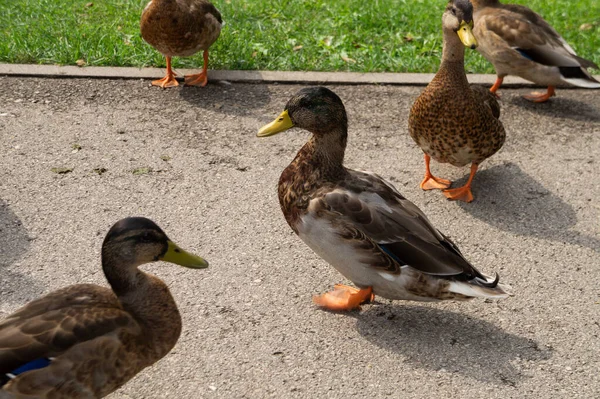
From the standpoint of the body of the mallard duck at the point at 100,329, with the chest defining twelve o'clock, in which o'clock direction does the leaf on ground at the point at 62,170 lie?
The leaf on ground is roughly at 9 o'clock from the mallard duck.

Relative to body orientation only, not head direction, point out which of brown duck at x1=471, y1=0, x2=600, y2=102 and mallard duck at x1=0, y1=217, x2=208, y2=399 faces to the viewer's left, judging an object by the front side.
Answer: the brown duck

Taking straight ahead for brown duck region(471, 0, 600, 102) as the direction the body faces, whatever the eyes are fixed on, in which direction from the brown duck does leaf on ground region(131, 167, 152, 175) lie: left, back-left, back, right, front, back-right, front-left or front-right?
front-left

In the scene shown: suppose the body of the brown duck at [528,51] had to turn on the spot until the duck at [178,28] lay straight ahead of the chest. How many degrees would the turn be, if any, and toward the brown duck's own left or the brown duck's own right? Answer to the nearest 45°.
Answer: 0° — it already faces it

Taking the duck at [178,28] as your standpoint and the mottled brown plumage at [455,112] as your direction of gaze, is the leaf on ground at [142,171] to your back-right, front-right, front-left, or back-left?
front-right

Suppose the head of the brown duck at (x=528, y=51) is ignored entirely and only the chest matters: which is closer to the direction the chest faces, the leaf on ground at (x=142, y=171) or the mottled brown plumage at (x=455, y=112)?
the leaf on ground

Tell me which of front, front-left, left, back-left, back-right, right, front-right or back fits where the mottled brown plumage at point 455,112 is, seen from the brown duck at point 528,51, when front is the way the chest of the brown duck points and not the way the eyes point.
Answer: left

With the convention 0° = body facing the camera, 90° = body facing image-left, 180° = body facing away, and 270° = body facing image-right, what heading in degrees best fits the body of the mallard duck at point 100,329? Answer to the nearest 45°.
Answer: approximately 270°

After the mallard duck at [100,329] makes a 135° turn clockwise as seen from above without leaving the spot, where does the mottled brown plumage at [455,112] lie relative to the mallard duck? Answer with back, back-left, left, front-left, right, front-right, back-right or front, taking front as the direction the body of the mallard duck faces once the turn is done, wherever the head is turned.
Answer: back

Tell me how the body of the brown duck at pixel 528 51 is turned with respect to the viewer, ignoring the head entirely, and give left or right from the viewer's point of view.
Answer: facing to the left of the viewer

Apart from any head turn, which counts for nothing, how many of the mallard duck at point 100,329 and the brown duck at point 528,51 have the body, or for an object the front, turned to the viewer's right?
1

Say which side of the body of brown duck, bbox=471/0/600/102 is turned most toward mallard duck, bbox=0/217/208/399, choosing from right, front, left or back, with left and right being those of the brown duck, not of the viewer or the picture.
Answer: left

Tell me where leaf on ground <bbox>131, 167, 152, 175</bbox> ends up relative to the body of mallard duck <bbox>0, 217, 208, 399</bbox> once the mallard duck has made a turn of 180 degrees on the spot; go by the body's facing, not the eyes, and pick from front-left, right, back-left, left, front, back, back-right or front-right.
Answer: right

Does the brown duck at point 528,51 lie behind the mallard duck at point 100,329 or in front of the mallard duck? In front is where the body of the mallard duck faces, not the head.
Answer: in front

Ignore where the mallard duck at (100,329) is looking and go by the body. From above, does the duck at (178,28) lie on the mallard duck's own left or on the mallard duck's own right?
on the mallard duck's own left

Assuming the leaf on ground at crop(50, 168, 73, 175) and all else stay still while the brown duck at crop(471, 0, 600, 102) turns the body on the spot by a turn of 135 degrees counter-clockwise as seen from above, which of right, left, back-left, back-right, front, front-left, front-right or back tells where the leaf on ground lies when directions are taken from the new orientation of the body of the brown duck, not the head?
right
